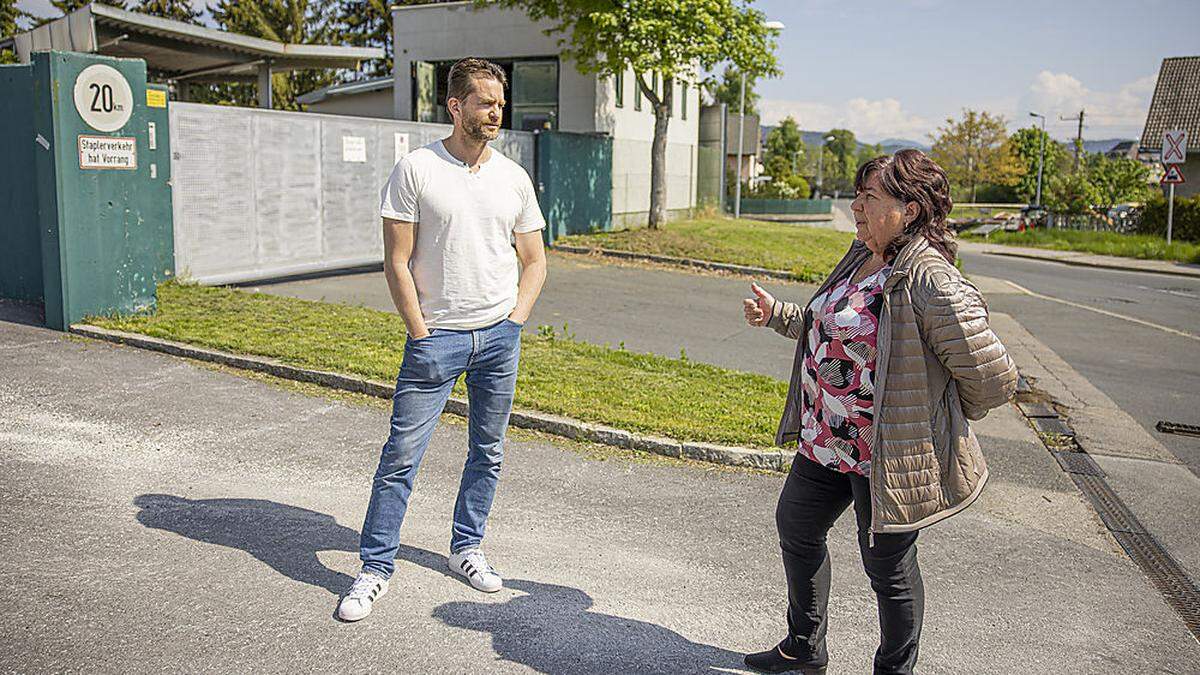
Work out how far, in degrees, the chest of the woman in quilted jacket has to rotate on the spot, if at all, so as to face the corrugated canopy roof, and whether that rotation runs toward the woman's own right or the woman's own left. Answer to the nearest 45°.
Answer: approximately 90° to the woman's own right

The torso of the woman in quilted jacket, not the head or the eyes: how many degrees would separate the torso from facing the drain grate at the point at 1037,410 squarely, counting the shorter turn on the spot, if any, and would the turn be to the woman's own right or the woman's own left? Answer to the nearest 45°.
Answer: approximately 135° to the woman's own right

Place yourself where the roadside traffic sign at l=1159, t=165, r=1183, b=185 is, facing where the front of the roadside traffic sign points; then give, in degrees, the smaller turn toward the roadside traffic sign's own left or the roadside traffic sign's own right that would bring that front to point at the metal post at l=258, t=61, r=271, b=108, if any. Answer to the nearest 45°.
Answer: approximately 45° to the roadside traffic sign's own right

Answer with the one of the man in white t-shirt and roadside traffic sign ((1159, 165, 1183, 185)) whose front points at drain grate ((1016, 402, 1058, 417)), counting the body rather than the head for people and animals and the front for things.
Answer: the roadside traffic sign

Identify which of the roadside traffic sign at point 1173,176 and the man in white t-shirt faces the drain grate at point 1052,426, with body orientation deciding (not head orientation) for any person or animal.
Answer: the roadside traffic sign

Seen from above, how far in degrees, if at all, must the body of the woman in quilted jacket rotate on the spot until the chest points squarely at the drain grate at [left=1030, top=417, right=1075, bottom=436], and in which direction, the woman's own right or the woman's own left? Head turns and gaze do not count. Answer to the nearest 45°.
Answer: approximately 135° to the woman's own right

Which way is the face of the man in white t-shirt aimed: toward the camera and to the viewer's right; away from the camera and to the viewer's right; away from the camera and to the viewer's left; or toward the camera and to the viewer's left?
toward the camera and to the viewer's right

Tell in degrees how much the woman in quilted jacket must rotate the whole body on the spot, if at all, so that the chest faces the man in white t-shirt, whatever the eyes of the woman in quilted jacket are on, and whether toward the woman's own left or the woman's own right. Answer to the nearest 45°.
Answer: approximately 45° to the woman's own right

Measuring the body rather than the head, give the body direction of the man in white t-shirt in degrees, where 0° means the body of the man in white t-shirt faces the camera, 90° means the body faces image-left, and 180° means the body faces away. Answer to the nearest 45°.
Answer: approximately 0°
